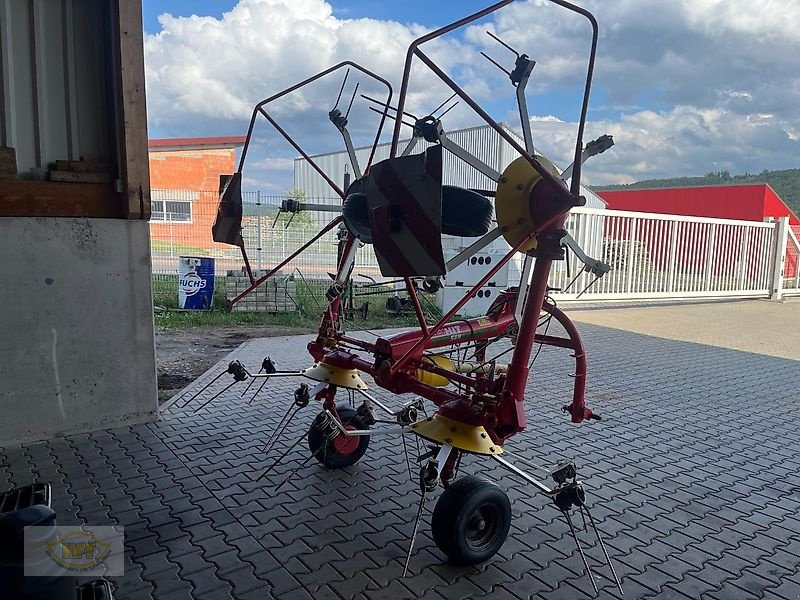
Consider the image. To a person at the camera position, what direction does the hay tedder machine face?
facing away from the viewer and to the right of the viewer

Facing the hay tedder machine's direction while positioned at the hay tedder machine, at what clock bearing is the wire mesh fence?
The wire mesh fence is roughly at 11 o'clock from the hay tedder machine.
